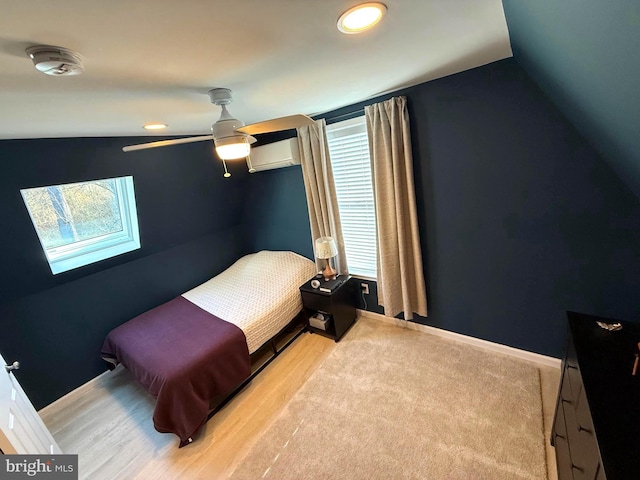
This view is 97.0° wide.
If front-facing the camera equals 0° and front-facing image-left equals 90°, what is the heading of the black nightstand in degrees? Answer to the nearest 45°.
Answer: approximately 45°

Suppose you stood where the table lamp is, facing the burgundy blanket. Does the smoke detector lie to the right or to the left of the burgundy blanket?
left

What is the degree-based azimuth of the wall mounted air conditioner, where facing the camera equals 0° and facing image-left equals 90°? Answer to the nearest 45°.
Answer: approximately 45°

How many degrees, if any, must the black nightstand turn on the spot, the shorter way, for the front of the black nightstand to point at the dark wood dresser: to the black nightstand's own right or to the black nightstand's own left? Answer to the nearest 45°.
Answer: approximately 90° to the black nightstand's own left

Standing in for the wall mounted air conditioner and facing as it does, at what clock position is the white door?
The white door is roughly at 12 o'clock from the wall mounted air conditioner.

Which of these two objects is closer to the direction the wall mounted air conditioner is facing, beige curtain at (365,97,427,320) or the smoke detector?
the smoke detector
